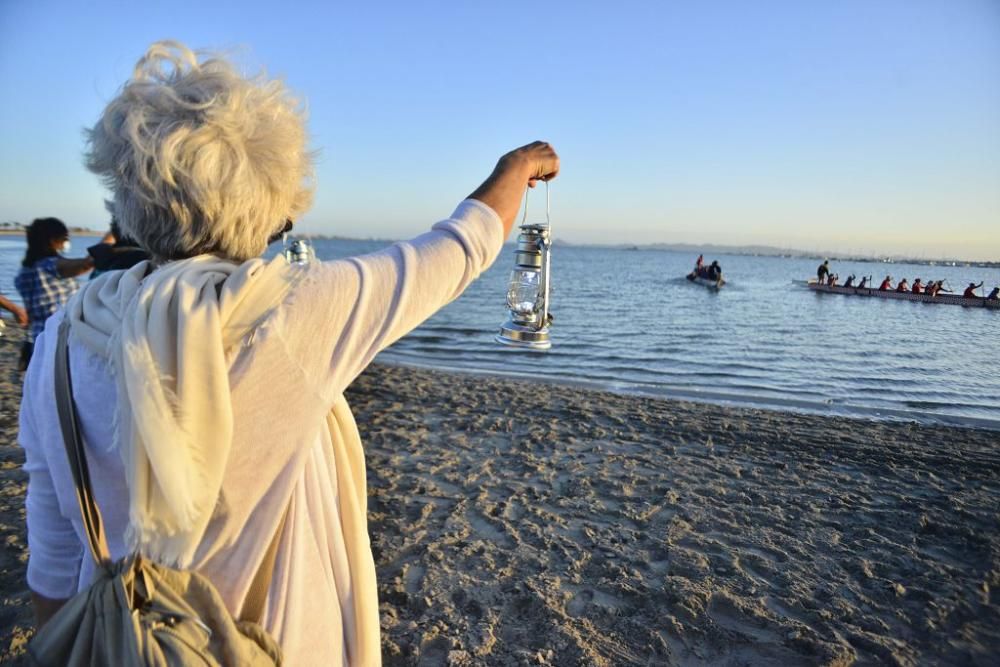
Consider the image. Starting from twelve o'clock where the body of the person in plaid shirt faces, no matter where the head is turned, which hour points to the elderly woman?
The elderly woman is roughly at 3 o'clock from the person in plaid shirt.

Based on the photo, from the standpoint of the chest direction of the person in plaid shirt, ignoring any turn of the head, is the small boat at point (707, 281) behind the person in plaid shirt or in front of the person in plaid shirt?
in front

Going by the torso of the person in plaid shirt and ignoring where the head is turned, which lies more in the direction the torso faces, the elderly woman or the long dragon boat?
the long dragon boat

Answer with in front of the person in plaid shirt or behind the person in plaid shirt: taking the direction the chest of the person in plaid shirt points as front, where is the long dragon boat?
in front

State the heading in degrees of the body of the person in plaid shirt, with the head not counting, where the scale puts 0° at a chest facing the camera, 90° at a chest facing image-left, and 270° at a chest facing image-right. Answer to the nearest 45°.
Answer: approximately 270°
